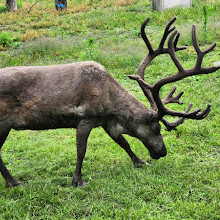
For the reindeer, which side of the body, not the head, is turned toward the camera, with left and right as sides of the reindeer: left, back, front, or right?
right
